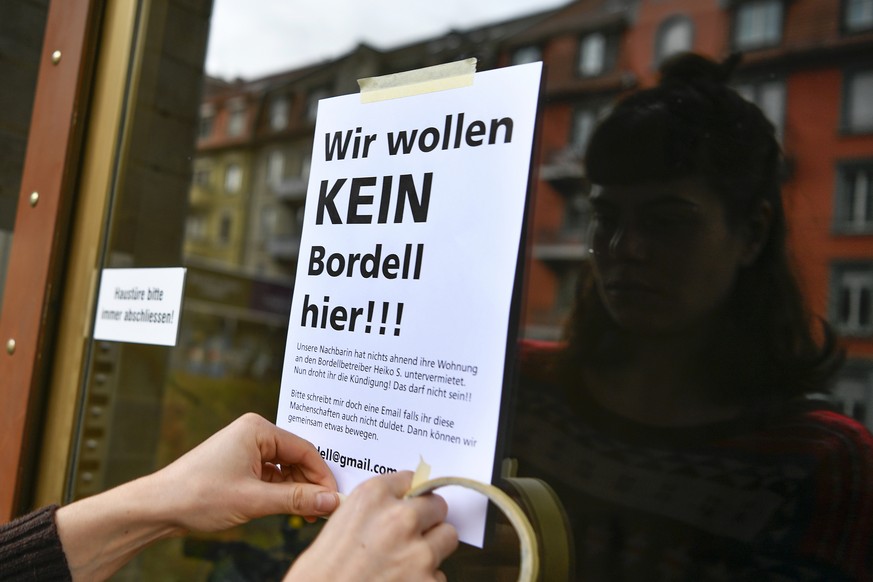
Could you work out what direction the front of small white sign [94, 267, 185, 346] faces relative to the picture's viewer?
facing the viewer and to the left of the viewer
